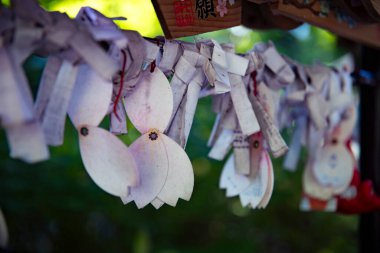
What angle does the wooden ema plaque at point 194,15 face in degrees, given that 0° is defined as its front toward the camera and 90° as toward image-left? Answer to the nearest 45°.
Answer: approximately 0°

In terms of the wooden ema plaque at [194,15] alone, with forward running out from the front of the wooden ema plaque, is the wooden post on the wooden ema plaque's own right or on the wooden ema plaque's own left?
on the wooden ema plaque's own left
